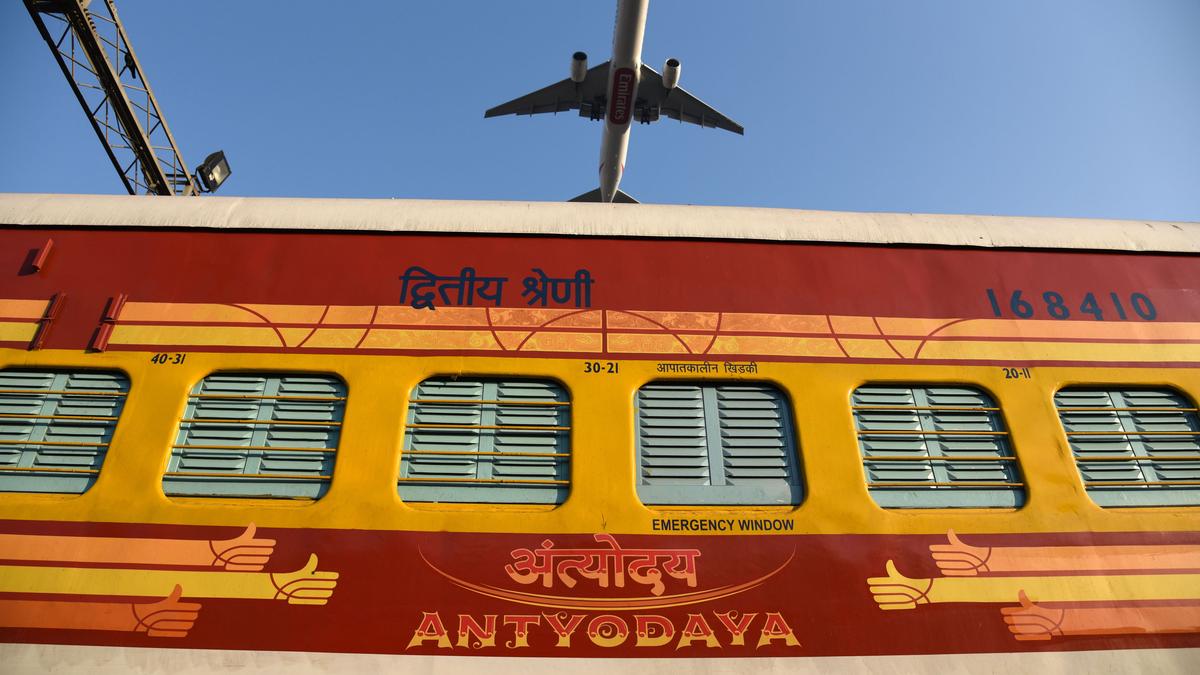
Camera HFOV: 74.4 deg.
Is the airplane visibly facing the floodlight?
no
